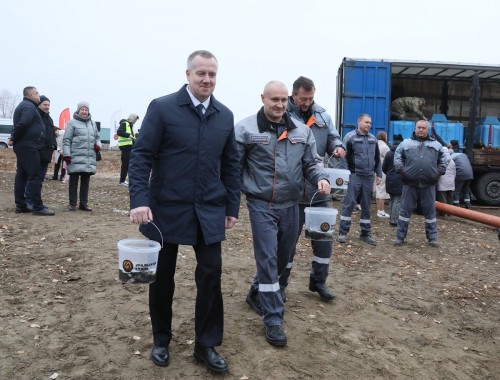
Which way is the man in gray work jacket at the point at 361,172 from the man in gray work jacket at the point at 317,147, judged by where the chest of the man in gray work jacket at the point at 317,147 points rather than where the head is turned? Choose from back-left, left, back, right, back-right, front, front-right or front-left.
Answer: back-left

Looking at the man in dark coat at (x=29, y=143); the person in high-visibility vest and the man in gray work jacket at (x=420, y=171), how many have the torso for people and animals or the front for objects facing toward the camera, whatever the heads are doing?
1

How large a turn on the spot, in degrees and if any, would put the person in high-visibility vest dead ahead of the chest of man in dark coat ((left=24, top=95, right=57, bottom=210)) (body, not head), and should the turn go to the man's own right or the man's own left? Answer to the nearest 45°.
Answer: approximately 90° to the man's own left

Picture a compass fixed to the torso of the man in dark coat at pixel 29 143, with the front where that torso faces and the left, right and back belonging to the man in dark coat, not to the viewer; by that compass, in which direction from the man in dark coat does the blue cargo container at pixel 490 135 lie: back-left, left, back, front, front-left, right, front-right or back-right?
front

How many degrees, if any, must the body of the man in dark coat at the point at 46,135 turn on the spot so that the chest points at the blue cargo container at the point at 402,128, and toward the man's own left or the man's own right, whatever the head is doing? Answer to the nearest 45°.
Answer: approximately 45° to the man's own left

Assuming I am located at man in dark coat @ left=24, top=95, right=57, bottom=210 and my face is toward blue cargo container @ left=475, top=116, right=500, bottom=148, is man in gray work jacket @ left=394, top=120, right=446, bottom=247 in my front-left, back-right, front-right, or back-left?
front-right

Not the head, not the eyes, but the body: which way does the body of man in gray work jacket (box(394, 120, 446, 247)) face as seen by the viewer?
toward the camera

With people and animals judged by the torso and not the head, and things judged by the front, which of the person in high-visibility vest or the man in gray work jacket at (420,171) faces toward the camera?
the man in gray work jacket

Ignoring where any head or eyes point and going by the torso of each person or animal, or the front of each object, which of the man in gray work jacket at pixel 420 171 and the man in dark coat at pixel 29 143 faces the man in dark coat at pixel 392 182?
the man in dark coat at pixel 29 143

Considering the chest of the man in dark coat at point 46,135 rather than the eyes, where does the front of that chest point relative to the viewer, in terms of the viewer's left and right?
facing the viewer and to the right of the viewer

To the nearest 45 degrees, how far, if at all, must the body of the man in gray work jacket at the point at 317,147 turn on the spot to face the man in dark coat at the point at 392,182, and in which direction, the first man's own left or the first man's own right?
approximately 135° to the first man's own left

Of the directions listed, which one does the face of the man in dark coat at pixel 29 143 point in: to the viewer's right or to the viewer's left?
to the viewer's right
